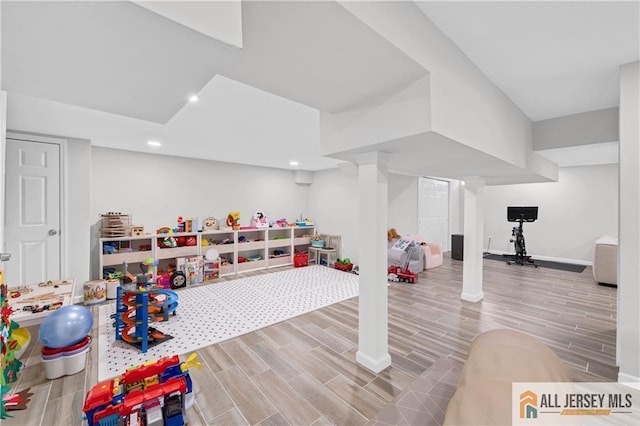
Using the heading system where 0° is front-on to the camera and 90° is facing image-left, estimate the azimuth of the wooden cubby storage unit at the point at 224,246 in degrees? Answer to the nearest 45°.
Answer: approximately 0°

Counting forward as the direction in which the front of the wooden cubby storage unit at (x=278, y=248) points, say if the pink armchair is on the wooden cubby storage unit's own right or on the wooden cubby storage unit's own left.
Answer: on the wooden cubby storage unit's own left

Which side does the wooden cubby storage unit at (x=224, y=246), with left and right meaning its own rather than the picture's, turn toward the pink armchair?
left
